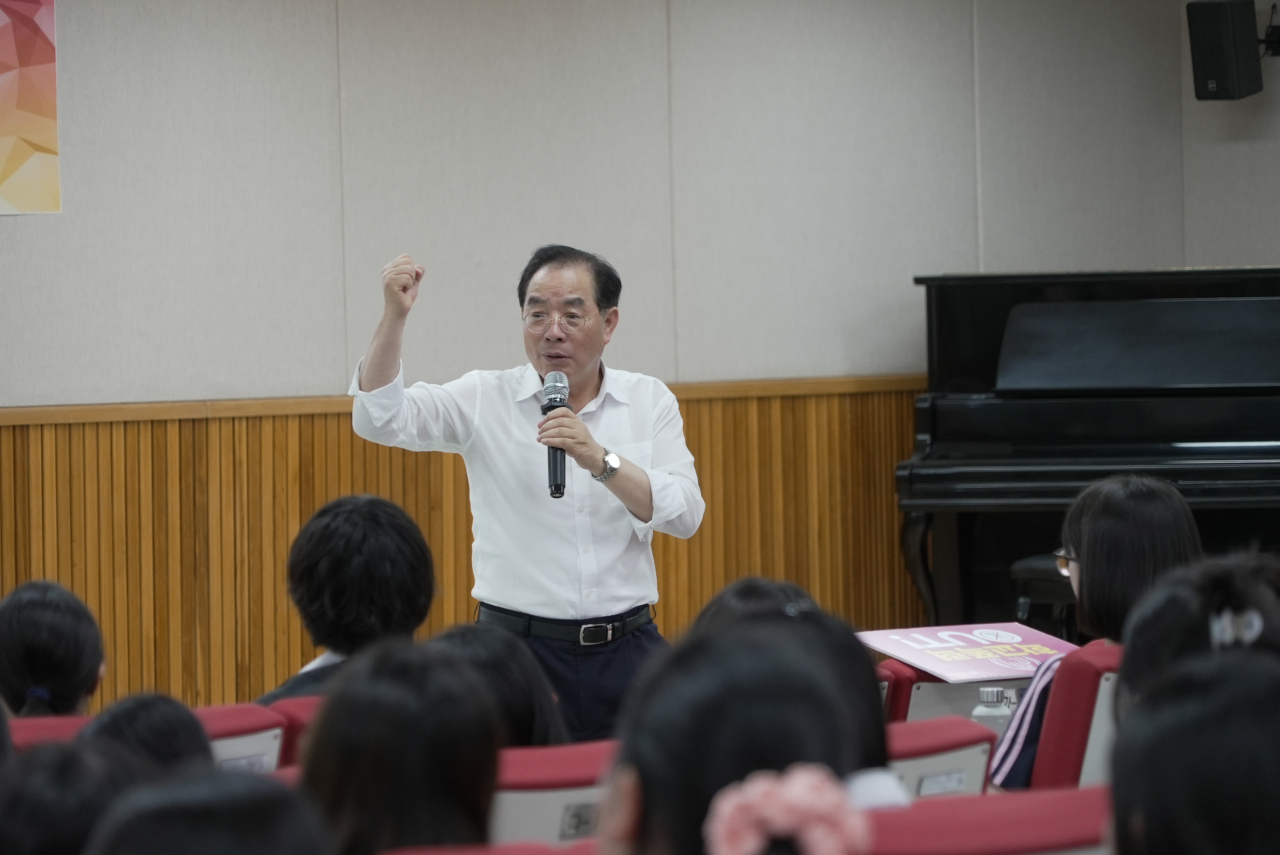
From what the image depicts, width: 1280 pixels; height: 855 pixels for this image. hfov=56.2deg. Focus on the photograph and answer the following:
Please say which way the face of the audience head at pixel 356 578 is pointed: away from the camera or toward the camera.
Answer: away from the camera

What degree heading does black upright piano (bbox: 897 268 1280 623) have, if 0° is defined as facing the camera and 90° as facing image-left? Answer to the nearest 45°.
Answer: approximately 0°

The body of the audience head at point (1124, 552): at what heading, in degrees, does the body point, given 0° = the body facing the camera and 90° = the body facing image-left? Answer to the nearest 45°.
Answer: approximately 135°

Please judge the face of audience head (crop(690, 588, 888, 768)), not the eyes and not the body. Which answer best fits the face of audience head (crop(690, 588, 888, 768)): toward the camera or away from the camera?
away from the camera

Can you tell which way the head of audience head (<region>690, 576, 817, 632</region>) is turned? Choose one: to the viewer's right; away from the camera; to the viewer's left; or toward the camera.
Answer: away from the camera

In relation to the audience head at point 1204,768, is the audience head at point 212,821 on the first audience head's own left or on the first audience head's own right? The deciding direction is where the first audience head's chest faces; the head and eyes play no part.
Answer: on the first audience head's own left

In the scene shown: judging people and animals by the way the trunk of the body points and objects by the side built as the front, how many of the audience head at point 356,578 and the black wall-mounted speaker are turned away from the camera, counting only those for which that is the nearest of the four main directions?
1

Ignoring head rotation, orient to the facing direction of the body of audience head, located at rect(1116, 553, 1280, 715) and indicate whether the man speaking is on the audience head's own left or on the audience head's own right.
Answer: on the audience head's own left

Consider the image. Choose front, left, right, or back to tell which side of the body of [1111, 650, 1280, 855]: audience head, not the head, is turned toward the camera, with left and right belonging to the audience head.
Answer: back

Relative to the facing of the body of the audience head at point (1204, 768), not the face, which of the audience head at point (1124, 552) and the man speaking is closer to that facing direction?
the audience head

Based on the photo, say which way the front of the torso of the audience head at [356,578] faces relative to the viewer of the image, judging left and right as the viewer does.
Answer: facing away from the viewer

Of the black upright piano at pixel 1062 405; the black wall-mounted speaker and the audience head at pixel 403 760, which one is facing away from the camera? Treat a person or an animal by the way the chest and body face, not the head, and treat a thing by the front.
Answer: the audience head

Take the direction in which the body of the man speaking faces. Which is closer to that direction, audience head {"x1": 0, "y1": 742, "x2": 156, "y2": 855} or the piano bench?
the audience head
